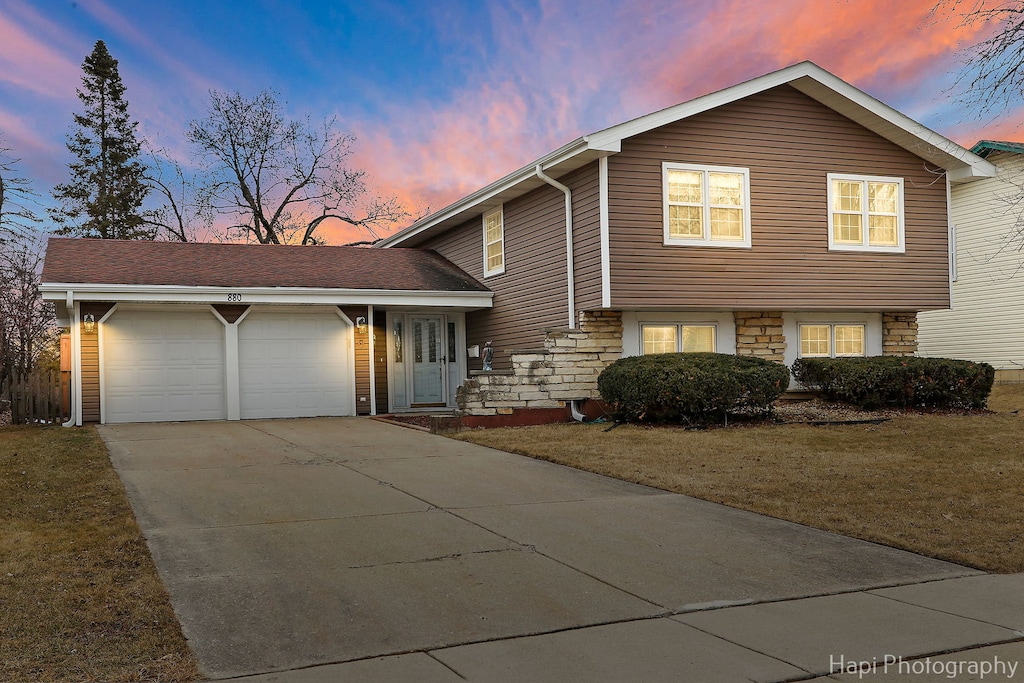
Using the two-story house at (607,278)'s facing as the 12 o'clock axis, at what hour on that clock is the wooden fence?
The wooden fence is roughly at 3 o'clock from the two-story house.

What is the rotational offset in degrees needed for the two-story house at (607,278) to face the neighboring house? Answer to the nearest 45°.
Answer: approximately 135° to its left

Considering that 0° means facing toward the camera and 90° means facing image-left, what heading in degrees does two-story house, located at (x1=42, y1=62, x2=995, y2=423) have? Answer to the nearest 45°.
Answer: approximately 0°

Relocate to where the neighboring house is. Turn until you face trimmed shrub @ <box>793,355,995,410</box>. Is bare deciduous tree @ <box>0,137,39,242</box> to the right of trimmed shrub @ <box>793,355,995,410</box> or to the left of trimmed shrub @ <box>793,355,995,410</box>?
right

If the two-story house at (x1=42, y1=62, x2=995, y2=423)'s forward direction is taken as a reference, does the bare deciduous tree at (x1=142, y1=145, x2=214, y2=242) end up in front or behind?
behind

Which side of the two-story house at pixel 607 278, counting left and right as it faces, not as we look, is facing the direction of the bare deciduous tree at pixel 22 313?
right

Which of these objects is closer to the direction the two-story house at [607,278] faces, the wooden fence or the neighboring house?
the wooden fence

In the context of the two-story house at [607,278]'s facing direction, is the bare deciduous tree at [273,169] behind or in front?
behind

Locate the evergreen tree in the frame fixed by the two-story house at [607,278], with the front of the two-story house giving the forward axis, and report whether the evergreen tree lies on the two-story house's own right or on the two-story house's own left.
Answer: on the two-story house's own right

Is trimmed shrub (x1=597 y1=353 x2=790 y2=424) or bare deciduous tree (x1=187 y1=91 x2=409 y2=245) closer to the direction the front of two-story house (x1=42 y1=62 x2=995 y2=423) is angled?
the trimmed shrub
